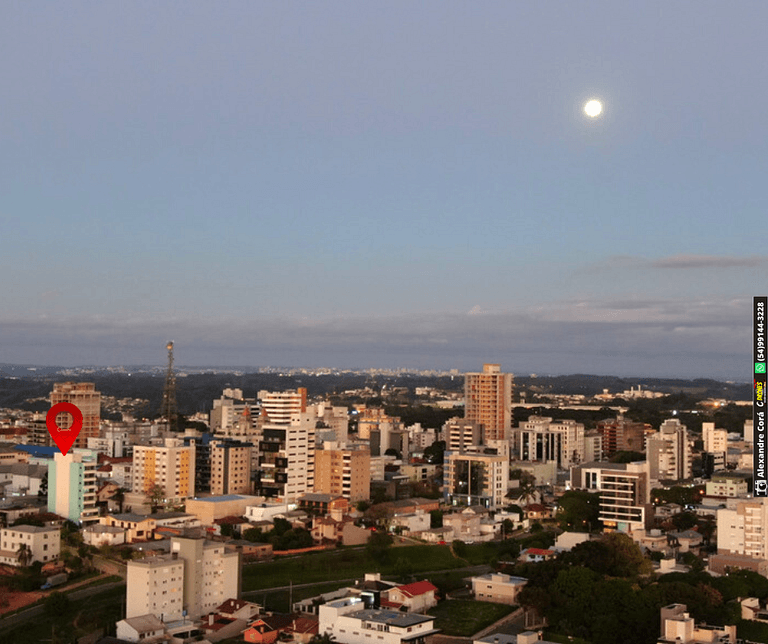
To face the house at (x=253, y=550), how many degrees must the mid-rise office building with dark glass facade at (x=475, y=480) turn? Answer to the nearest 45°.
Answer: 0° — it already faces it

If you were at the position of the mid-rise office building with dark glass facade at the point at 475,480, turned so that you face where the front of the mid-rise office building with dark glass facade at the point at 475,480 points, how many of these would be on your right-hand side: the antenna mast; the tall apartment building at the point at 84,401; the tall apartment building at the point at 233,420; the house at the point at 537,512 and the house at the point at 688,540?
3

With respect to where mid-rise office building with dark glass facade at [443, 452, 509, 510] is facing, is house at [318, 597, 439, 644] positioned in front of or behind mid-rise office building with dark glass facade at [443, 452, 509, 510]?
in front

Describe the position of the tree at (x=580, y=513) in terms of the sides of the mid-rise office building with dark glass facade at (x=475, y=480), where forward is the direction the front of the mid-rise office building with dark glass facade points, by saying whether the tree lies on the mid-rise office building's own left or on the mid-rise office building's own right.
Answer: on the mid-rise office building's own left

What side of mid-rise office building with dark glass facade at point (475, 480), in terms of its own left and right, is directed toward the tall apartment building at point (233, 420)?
right

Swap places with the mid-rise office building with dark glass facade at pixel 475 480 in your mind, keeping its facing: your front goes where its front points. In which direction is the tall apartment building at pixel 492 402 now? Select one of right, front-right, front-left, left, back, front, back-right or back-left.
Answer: back-right

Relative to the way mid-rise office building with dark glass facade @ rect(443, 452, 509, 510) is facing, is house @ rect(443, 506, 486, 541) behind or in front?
in front

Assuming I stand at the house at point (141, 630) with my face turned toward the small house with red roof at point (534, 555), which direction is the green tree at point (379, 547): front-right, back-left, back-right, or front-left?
front-left

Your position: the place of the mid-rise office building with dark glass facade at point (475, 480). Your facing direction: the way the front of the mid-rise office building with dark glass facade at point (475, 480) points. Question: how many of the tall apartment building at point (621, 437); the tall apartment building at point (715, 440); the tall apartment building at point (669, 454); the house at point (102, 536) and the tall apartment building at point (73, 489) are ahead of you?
2

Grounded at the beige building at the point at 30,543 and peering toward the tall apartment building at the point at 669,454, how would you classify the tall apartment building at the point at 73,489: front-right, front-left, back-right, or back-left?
front-left

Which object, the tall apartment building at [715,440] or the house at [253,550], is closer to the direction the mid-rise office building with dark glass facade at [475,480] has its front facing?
the house

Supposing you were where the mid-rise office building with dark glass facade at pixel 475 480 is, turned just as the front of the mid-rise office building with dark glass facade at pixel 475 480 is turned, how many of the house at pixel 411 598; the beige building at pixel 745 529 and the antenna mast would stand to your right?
1

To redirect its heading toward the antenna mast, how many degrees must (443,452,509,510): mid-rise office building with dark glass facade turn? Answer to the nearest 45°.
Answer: approximately 90° to its right

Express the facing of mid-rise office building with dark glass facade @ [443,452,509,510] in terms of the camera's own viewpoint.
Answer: facing the viewer and to the left of the viewer

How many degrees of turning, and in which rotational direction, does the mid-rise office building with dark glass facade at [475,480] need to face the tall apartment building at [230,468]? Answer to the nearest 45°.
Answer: approximately 45° to its right
